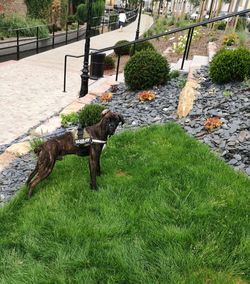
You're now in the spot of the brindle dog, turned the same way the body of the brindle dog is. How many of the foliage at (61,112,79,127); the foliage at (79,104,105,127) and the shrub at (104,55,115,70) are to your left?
3

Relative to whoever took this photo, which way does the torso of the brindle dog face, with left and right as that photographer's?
facing to the right of the viewer

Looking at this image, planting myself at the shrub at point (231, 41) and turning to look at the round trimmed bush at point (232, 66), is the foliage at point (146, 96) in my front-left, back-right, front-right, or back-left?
front-right

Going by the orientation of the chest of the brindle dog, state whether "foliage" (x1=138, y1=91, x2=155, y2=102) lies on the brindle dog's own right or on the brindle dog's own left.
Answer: on the brindle dog's own left

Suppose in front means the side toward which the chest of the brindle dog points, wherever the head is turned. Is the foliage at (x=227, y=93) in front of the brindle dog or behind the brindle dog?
in front

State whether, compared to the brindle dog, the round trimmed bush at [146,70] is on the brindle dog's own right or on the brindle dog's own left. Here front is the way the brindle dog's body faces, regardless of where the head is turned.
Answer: on the brindle dog's own left

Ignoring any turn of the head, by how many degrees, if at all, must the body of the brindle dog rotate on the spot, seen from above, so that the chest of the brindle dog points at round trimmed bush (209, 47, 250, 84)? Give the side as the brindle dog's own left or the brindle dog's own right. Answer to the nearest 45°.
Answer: approximately 45° to the brindle dog's own left

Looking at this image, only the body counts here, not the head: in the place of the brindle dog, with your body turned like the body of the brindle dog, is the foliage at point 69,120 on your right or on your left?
on your left

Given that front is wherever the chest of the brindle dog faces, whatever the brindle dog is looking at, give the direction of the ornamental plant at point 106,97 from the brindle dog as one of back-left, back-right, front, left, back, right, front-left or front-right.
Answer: left

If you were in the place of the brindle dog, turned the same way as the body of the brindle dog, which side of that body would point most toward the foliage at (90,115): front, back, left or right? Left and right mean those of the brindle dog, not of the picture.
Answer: left

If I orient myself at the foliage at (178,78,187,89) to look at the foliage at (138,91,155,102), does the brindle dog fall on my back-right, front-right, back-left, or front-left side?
front-left

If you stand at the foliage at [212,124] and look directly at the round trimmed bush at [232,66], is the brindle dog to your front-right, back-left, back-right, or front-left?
back-left

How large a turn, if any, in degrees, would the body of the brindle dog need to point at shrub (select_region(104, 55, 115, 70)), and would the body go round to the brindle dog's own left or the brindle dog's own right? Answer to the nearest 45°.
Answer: approximately 90° to the brindle dog's own left

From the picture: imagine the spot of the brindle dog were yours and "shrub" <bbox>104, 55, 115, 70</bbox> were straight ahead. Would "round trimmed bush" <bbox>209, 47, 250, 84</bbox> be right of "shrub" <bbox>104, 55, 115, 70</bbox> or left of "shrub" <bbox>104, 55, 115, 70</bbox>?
right
